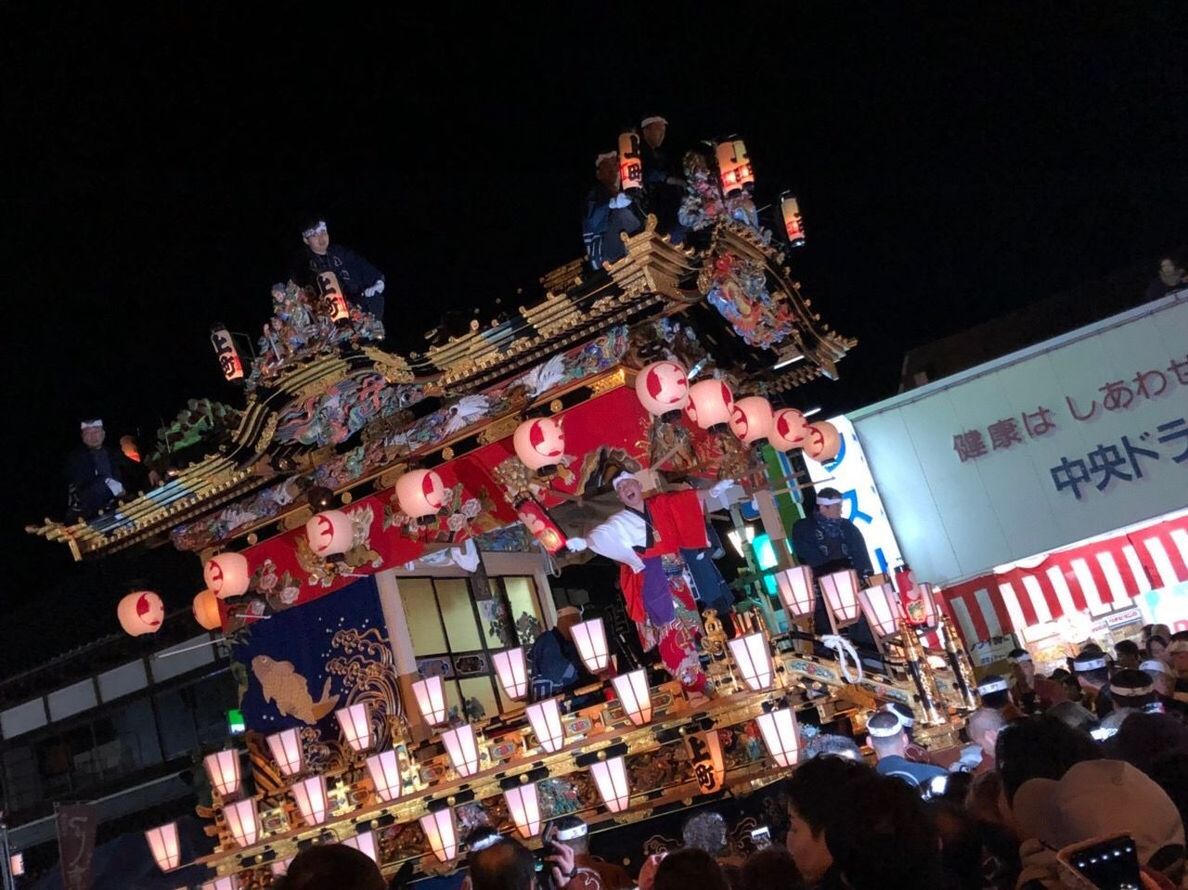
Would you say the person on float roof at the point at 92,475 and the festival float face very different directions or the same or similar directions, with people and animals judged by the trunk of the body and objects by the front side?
same or similar directions

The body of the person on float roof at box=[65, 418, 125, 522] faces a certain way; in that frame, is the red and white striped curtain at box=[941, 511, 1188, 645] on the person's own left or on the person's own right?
on the person's own left

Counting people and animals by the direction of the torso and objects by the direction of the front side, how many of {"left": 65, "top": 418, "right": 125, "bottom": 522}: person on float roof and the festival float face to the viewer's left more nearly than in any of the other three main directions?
0

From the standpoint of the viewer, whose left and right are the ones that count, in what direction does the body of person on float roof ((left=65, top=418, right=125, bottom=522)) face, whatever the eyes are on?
facing the viewer

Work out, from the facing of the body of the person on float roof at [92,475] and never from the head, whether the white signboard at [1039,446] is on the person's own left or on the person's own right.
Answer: on the person's own left

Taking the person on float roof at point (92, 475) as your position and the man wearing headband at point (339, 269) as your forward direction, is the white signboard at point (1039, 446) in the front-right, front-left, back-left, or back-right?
front-left

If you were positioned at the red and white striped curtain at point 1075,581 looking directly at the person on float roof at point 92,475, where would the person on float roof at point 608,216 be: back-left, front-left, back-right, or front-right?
front-left

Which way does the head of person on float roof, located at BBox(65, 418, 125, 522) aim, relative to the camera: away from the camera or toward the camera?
toward the camera

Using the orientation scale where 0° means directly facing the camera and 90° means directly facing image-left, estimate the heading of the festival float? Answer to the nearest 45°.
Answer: approximately 315°
